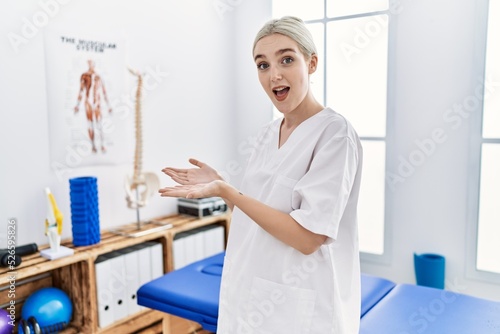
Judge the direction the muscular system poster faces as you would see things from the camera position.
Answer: facing the viewer and to the right of the viewer

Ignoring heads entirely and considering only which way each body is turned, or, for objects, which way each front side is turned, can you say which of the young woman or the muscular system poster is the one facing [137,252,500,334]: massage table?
the muscular system poster

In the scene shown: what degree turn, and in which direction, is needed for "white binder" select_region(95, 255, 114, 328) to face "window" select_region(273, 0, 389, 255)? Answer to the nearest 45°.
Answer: approximately 45° to its left

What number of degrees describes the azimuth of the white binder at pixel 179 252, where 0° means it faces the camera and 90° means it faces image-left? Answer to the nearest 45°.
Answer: approximately 315°

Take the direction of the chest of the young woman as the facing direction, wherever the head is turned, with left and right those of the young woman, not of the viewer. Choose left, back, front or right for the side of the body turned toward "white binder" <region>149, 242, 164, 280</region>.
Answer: right
